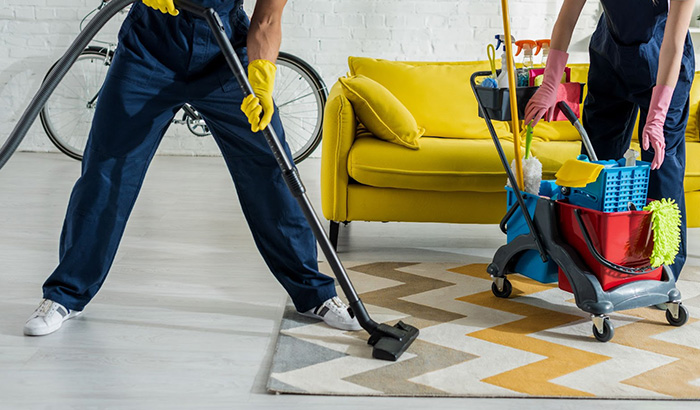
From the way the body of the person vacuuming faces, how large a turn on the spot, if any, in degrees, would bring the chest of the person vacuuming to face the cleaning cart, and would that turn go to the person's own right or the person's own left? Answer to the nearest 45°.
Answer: approximately 90° to the person's own left

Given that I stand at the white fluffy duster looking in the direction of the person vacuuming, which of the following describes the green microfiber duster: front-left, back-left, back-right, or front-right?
back-left

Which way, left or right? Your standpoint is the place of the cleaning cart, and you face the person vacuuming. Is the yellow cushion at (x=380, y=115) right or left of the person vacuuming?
right

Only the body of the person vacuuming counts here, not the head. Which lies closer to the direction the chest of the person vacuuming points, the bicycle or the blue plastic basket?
the blue plastic basket

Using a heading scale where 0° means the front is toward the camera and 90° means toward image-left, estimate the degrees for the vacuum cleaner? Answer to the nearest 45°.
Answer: approximately 315°

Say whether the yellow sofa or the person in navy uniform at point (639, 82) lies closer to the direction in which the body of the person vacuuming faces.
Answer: the person in navy uniform

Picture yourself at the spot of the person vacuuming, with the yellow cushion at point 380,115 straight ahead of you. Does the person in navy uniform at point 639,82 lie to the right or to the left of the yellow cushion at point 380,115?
right

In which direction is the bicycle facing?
to the viewer's left

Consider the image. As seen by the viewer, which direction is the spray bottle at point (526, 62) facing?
to the viewer's left

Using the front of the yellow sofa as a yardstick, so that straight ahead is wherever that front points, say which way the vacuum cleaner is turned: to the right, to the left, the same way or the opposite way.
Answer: to the left

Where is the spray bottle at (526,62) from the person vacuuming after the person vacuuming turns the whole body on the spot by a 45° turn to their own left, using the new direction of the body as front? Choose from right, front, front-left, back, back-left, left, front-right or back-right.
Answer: front-left

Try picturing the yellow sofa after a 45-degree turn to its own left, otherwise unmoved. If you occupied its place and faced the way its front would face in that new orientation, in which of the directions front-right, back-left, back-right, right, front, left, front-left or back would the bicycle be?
back

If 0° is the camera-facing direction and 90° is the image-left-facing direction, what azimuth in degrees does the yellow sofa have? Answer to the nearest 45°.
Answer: approximately 0°
